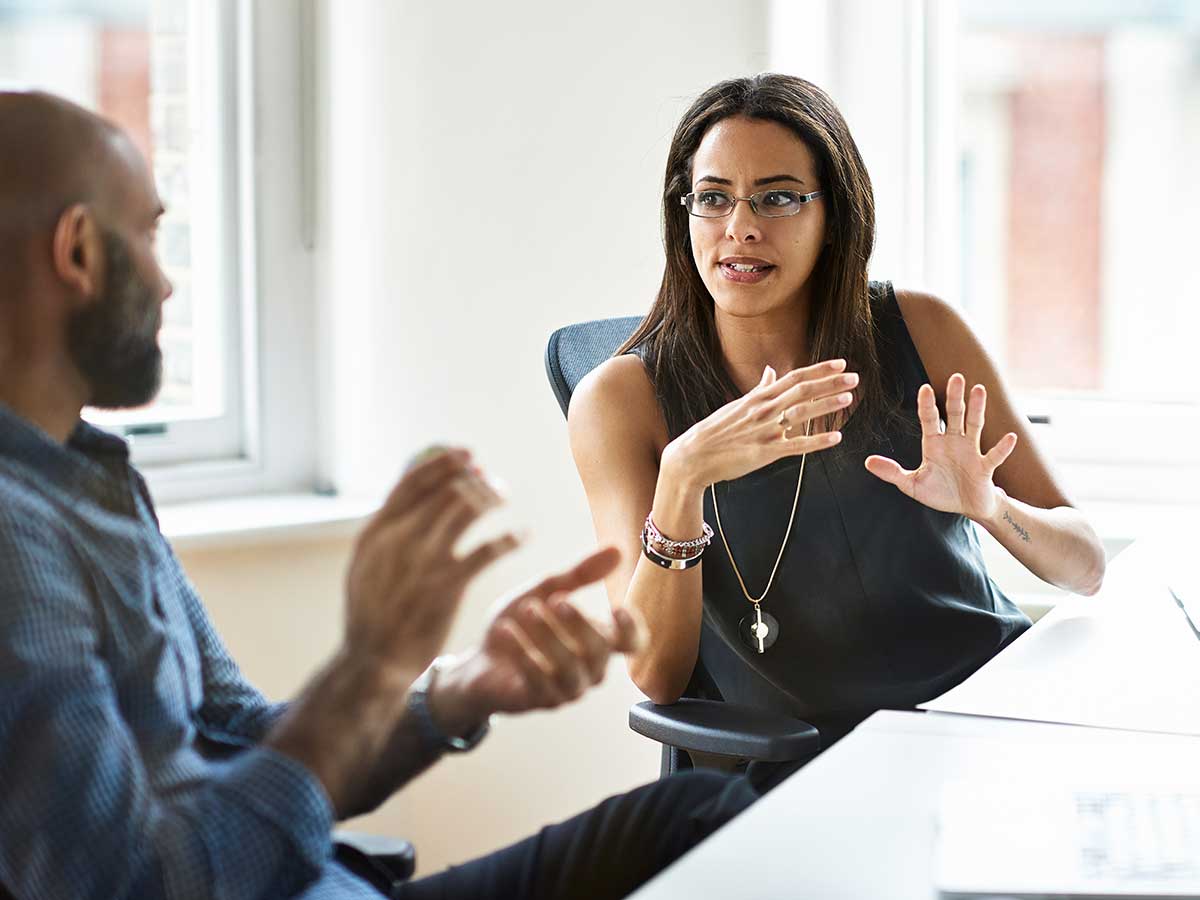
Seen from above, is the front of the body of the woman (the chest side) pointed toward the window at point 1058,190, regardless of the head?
no

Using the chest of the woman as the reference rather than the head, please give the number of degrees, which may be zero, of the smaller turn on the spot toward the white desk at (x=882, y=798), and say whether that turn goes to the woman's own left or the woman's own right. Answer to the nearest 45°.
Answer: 0° — they already face it

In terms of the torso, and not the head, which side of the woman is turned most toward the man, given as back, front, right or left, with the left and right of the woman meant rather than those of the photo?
front

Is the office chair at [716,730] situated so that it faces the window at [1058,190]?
no

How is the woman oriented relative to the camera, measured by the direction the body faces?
toward the camera

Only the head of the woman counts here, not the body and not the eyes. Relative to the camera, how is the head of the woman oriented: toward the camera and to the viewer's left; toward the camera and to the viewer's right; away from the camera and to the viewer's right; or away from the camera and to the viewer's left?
toward the camera and to the viewer's left

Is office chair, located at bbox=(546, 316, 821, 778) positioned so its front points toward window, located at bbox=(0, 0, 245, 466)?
no
